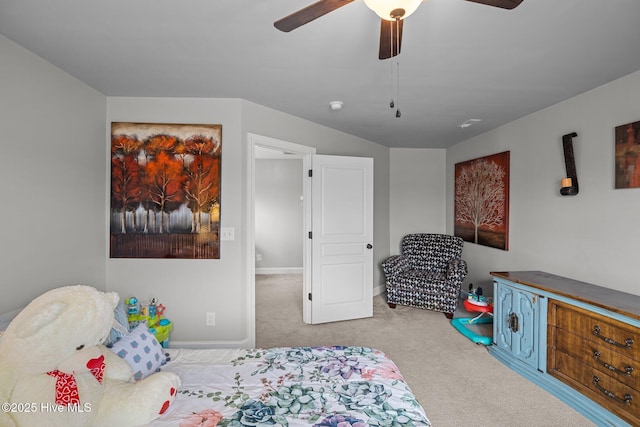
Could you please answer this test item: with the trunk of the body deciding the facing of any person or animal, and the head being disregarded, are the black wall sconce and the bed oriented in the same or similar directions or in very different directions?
very different directions

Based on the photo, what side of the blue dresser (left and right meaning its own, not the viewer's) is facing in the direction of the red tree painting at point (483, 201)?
right

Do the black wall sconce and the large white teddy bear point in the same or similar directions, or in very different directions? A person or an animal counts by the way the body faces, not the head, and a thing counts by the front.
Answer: very different directions

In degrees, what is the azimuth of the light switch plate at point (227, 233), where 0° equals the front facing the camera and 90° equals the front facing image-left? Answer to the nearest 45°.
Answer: approximately 0°

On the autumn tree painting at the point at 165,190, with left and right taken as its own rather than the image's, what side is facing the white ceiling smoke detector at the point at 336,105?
left

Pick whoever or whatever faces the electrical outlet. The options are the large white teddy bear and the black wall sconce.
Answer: the black wall sconce
